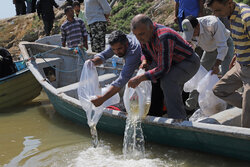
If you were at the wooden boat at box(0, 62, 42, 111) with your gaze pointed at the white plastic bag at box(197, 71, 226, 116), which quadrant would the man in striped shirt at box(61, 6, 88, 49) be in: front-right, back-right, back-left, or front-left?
front-left

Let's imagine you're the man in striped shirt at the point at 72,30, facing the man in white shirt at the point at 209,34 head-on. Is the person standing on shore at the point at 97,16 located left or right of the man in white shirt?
left

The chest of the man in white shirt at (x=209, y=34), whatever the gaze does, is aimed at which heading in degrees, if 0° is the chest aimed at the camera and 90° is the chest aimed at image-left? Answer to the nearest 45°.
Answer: approximately 45°

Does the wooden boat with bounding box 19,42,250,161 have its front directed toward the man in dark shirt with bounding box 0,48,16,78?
yes

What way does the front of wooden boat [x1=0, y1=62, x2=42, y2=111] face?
to the viewer's right

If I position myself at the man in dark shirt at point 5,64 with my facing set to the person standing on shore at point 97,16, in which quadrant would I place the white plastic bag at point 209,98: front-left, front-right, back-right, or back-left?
front-right

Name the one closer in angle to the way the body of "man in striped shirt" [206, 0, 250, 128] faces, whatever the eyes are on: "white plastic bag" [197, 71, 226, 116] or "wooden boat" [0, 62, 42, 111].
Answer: the wooden boat

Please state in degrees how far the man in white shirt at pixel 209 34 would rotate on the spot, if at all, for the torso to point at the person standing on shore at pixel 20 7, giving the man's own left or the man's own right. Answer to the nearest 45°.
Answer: approximately 90° to the man's own right

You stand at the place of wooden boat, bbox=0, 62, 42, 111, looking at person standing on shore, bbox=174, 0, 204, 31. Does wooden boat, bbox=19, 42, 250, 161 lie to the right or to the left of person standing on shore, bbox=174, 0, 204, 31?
right

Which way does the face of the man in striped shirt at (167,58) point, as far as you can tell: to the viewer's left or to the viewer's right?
to the viewer's left

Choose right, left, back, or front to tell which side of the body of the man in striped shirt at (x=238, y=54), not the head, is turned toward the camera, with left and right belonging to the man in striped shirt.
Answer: left

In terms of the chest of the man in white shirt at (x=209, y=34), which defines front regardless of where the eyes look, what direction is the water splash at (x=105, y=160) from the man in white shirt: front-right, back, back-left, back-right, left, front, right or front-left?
front

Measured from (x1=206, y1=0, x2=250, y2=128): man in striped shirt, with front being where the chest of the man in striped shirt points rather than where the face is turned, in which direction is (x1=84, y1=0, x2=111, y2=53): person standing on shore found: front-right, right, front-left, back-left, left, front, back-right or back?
front-right

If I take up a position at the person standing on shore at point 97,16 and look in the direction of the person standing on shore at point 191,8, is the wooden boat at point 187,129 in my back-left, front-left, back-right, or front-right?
front-right

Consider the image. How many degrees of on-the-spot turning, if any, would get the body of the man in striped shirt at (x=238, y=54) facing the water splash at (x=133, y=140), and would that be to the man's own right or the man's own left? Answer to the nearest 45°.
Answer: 0° — they already face it

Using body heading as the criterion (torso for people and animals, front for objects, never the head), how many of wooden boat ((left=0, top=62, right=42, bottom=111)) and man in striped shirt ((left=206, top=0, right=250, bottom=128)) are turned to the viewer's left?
1
